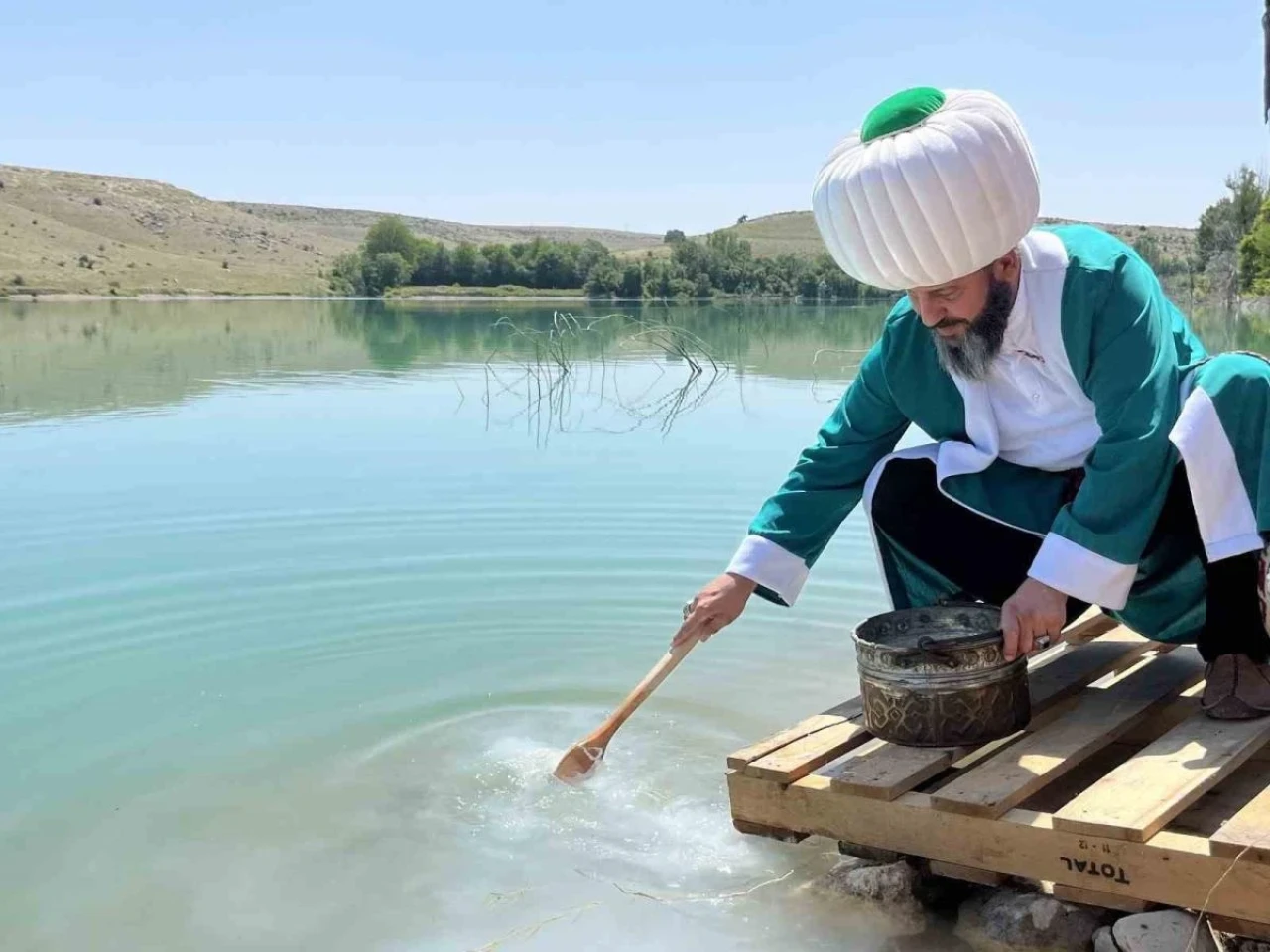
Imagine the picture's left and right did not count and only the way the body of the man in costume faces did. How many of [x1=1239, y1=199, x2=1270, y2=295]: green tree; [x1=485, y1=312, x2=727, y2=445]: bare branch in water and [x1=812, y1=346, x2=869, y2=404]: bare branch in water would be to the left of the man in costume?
0

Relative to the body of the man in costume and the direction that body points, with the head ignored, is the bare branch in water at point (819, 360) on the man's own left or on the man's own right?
on the man's own right

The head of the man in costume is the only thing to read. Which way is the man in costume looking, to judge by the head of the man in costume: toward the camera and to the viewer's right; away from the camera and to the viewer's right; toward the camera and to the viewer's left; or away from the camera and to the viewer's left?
toward the camera and to the viewer's left

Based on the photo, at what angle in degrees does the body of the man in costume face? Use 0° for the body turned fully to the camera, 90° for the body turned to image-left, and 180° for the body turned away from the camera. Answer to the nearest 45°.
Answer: approximately 45°

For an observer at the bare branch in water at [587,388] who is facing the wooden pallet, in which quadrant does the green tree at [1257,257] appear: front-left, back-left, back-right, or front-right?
back-left

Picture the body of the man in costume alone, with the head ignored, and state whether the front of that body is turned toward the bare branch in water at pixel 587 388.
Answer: no

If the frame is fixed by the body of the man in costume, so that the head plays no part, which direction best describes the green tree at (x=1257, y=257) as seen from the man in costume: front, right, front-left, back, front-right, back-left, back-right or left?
back-right
